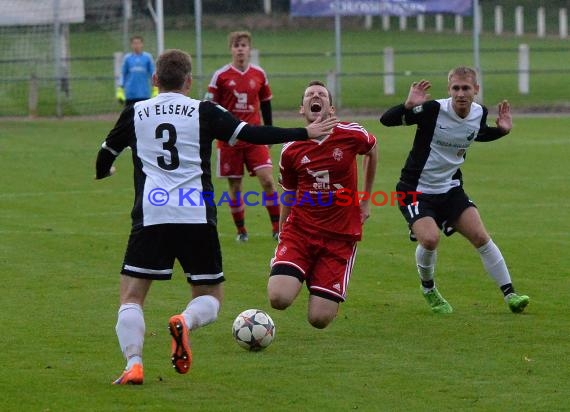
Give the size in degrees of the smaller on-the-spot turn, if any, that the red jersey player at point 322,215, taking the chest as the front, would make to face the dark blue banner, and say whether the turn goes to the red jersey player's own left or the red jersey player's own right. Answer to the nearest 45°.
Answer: approximately 180°

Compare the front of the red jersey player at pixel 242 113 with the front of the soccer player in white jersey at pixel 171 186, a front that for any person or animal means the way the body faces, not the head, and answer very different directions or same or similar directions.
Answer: very different directions

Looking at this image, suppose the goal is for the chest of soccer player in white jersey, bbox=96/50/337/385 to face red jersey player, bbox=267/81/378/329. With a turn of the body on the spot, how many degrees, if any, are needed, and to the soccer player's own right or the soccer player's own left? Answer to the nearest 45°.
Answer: approximately 45° to the soccer player's own right

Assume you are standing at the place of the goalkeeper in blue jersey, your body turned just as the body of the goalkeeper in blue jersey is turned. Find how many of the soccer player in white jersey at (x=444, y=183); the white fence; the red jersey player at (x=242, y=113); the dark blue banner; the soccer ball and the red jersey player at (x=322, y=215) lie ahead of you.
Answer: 4

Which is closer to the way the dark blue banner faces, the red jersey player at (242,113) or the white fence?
the red jersey player

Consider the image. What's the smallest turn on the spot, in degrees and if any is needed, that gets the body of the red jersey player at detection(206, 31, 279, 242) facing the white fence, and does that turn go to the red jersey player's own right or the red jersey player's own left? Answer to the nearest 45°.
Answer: approximately 180°

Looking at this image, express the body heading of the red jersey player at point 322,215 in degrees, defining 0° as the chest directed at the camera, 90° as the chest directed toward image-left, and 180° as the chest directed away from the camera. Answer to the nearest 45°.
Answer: approximately 0°

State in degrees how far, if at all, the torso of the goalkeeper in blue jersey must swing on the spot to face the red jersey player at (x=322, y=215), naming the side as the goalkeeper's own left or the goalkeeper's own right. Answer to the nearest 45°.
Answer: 0° — they already face them

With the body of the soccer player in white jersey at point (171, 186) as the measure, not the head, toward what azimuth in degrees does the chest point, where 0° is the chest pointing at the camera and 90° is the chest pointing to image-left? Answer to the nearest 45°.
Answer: approximately 180°

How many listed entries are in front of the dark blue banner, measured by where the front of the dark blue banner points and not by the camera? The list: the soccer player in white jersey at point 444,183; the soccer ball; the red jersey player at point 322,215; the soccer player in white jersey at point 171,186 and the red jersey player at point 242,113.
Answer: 5

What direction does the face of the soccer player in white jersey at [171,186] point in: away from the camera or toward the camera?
away from the camera

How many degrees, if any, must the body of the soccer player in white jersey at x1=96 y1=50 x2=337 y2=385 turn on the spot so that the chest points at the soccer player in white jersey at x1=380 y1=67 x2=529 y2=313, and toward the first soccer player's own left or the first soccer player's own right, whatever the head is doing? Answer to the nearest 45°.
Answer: approximately 45° to the first soccer player's own right
